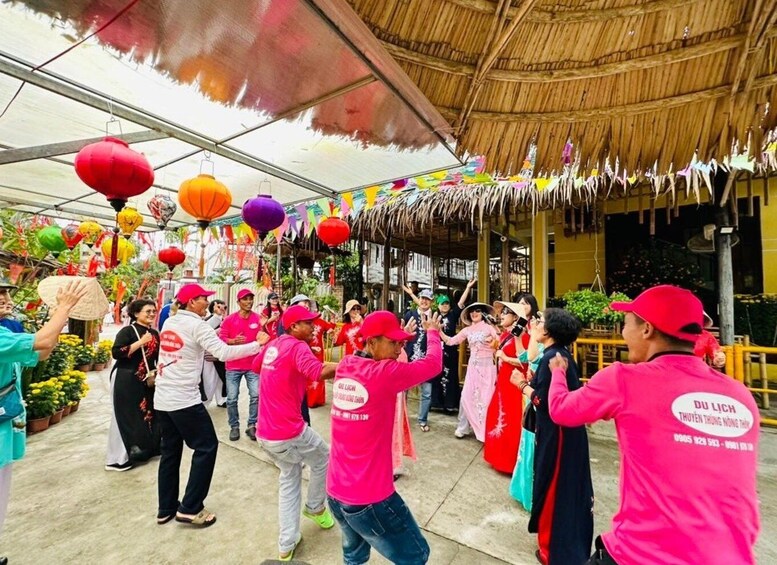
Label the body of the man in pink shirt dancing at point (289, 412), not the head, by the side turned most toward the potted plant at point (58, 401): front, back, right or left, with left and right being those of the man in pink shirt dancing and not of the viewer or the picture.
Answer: left

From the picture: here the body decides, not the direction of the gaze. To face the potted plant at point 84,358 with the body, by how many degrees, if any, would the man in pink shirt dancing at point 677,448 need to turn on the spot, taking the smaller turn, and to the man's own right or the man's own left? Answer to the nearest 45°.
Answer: approximately 45° to the man's own left

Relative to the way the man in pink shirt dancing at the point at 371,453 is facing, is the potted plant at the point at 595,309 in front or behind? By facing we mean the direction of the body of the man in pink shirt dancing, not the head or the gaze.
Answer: in front

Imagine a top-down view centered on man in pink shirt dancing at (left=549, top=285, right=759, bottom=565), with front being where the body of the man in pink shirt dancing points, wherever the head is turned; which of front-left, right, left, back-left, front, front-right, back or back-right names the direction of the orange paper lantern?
front-left

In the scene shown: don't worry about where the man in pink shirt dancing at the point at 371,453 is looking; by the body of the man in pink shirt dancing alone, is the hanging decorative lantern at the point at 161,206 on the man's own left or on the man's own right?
on the man's own left

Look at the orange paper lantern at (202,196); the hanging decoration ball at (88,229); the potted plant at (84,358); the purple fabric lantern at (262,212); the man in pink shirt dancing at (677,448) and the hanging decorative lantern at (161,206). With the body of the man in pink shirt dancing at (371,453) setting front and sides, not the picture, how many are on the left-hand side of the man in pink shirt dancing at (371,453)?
5

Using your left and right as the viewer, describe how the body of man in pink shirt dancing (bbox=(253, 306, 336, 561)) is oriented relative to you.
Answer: facing away from the viewer and to the right of the viewer

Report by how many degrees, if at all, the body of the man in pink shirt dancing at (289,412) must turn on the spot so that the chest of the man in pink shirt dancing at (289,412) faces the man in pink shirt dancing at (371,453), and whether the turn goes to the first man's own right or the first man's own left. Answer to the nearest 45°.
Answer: approximately 90° to the first man's own right

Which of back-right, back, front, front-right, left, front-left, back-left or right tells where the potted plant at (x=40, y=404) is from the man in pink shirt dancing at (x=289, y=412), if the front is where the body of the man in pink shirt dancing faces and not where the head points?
left

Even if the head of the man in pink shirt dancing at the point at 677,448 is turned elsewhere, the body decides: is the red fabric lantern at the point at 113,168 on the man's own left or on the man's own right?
on the man's own left

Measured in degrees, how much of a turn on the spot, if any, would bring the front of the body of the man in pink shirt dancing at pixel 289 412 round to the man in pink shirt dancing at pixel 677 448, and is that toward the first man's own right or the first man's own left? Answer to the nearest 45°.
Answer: approximately 90° to the first man's own right

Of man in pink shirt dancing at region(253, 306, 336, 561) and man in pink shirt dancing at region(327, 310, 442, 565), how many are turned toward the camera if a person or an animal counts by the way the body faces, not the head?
0

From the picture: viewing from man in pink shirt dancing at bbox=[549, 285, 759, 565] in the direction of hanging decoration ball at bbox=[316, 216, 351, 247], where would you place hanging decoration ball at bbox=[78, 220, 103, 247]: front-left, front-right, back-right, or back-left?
front-left

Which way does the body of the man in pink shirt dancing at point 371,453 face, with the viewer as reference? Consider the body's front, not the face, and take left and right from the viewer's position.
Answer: facing away from the viewer and to the right of the viewer

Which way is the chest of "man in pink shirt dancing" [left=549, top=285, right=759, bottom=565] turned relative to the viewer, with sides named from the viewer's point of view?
facing away from the viewer and to the left of the viewer
